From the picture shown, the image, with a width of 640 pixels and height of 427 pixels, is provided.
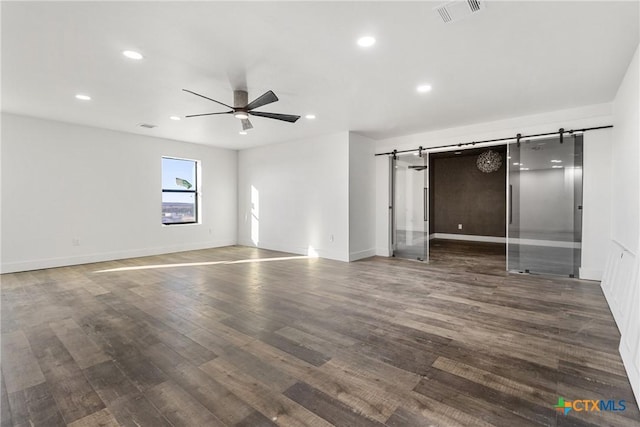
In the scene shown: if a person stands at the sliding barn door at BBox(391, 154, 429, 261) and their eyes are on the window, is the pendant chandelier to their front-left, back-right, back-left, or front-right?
back-right

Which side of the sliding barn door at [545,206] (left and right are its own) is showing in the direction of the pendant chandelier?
back

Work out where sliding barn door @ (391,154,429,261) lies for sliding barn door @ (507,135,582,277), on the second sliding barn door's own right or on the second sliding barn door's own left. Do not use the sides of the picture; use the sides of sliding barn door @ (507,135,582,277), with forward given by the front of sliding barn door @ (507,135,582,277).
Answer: on the second sliding barn door's own right

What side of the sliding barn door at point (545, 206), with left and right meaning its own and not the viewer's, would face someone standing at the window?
right

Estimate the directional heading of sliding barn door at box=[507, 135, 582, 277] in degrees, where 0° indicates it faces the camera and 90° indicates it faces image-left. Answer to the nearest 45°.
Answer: approximately 0°

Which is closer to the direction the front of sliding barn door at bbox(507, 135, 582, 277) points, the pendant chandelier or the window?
the window
